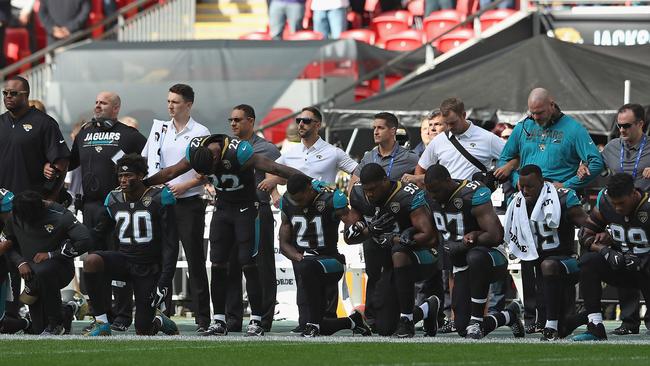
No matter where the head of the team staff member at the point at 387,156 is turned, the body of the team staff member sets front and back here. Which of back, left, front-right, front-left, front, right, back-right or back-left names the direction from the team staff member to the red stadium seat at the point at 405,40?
back-right

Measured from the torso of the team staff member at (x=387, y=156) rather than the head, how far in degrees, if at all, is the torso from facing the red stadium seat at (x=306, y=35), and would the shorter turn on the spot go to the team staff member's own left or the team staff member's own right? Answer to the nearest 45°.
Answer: approximately 135° to the team staff member's own right

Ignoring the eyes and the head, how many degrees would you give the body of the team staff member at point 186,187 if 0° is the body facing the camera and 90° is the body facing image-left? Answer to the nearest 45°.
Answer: approximately 45°

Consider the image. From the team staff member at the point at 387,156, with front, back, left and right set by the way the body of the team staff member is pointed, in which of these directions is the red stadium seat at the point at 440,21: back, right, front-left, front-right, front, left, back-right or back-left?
back-right

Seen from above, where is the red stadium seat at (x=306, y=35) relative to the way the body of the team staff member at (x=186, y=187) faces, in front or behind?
behind

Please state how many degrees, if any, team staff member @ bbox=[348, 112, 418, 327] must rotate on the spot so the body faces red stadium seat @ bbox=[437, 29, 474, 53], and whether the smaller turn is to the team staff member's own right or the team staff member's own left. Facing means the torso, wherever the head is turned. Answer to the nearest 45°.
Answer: approximately 135° to the team staff member's own right

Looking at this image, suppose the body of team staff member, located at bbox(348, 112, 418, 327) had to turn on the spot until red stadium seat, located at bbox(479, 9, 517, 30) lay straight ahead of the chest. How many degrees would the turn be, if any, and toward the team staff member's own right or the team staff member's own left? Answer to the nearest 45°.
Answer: approximately 135° to the team staff member's own right

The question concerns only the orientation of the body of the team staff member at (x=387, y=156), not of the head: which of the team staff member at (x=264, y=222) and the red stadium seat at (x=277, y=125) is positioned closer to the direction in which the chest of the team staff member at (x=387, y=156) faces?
the team staff member

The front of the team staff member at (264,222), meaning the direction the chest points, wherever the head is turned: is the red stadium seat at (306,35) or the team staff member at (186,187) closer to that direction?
the team staff member
